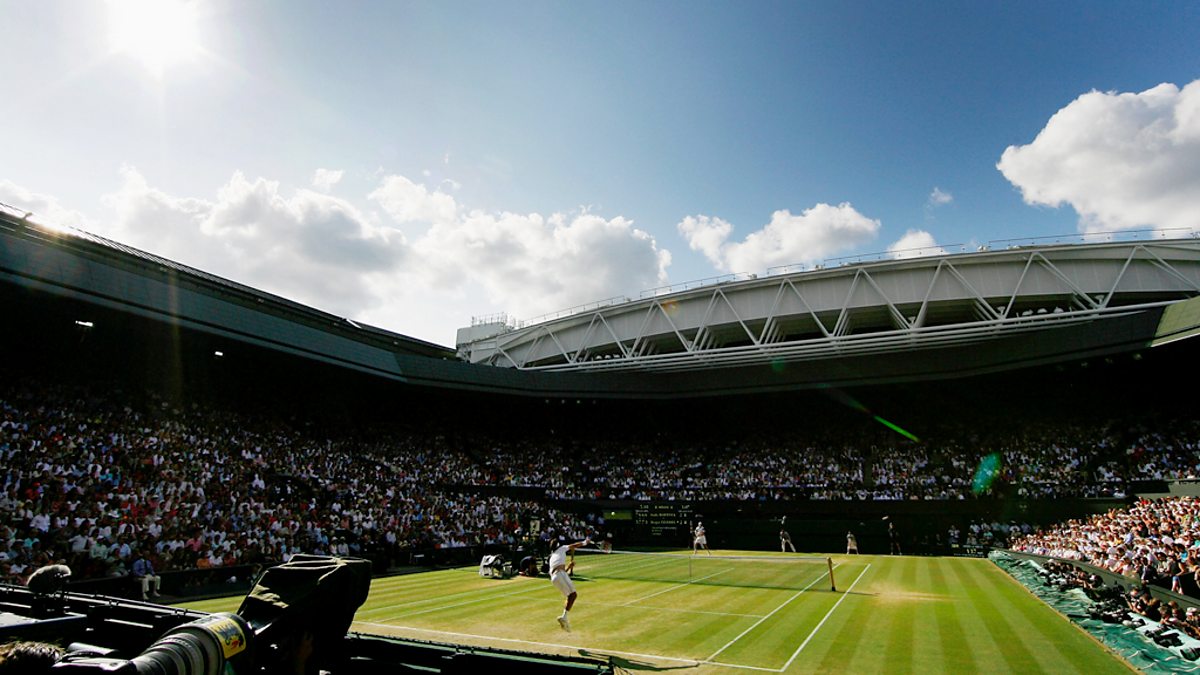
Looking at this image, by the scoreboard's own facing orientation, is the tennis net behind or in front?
in front

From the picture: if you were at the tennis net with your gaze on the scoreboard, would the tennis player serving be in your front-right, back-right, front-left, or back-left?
back-left

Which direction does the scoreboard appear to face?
toward the camera

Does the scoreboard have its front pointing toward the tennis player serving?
yes
